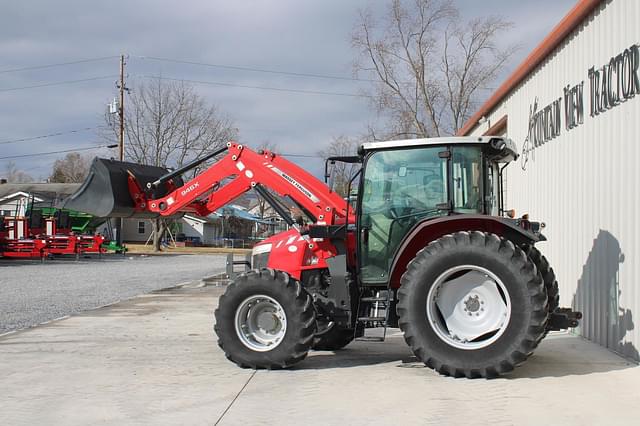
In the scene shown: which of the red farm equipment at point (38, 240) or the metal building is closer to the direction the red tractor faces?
the red farm equipment

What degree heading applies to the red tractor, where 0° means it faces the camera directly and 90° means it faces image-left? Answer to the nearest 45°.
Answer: approximately 90°

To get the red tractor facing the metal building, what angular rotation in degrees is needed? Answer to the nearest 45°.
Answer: approximately 135° to its right

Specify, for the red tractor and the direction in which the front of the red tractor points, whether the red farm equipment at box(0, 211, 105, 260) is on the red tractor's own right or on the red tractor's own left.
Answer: on the red tractor's own right
